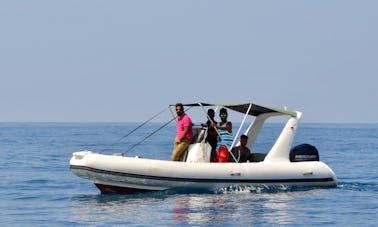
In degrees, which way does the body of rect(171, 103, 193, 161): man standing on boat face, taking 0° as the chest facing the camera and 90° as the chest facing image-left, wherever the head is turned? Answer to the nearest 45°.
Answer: approximately 45°

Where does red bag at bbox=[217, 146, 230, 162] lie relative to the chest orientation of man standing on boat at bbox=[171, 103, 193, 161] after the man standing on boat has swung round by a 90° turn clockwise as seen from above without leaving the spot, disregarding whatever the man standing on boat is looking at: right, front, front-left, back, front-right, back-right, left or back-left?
back-right

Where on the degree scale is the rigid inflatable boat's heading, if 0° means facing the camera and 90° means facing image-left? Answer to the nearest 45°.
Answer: approximately 90°
